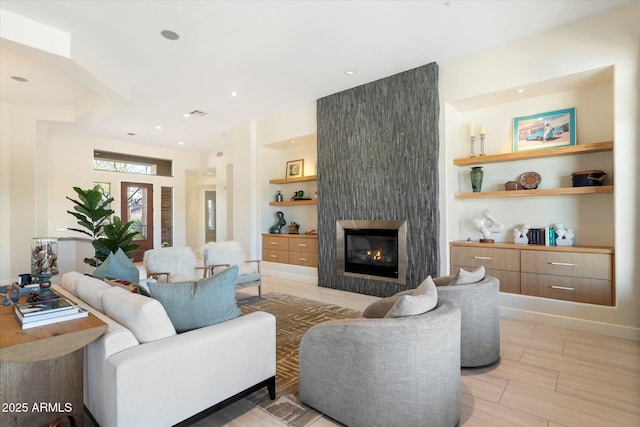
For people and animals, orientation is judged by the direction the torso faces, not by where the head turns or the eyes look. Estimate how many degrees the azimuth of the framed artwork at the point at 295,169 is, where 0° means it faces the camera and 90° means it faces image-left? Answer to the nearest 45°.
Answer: approximately 45°

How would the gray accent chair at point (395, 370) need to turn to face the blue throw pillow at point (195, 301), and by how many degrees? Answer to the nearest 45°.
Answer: approximately 45° to its left

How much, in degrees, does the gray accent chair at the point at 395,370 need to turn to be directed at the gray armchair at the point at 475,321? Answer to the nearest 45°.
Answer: approximately 90° to its right

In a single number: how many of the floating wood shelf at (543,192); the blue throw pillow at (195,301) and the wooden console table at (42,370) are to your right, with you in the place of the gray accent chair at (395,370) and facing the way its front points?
1

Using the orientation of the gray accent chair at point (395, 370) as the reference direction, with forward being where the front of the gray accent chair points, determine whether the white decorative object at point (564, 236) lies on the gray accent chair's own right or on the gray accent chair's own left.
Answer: on the gray accent chair's own right

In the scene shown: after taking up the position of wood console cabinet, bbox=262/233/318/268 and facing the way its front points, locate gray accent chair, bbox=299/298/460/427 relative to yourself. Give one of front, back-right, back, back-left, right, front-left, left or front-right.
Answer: front-left

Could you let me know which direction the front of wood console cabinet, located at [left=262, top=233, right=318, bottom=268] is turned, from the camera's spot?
facing the viewer and to the left of the viewer

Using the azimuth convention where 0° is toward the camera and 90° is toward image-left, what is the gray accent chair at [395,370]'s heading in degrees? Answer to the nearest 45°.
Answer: approximately 135°

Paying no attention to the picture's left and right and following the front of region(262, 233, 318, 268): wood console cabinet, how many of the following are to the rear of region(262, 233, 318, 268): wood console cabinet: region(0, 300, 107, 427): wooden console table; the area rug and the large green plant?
0

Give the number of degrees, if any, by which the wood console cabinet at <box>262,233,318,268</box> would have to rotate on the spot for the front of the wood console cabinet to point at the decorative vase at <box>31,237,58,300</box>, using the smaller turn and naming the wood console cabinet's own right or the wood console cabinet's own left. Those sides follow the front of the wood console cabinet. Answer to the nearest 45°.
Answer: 0° — it already faces it

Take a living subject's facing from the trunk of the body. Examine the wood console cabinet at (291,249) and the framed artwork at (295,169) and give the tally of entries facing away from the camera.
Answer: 0

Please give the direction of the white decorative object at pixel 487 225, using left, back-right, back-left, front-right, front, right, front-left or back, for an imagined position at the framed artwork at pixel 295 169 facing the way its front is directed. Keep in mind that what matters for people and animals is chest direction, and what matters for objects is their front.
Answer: left

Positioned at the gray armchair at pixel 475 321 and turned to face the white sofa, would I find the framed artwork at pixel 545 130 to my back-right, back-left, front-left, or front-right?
back-right

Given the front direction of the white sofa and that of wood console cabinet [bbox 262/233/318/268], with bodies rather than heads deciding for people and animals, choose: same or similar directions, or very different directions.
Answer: very different directions

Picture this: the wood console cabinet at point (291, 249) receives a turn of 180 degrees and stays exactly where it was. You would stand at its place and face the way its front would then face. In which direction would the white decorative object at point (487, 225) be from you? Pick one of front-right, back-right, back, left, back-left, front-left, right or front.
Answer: right

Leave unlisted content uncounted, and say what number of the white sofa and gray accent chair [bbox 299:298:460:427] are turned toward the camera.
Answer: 0

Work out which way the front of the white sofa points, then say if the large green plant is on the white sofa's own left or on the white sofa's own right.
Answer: on the white sofa's own left

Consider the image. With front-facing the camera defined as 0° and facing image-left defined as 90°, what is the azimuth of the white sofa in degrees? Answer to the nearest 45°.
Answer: approximately 225°
